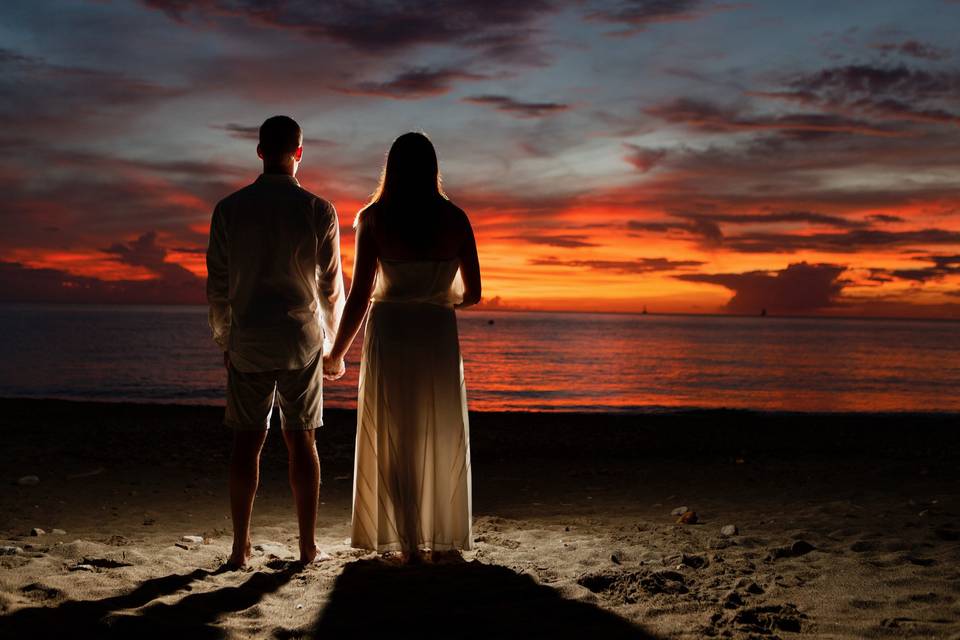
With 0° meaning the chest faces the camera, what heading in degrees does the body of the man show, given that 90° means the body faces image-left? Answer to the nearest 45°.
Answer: approximately 180°

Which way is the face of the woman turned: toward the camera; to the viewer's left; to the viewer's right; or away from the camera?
away from the camera

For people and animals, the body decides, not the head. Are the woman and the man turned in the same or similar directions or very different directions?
same or similar directions

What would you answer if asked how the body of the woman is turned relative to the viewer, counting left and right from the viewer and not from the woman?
facing away from the viewer

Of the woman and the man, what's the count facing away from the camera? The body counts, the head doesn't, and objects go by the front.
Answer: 2

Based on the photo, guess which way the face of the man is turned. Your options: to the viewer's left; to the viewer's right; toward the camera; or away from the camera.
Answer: away from the camera
